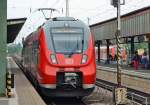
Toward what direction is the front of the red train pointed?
toward the camera
